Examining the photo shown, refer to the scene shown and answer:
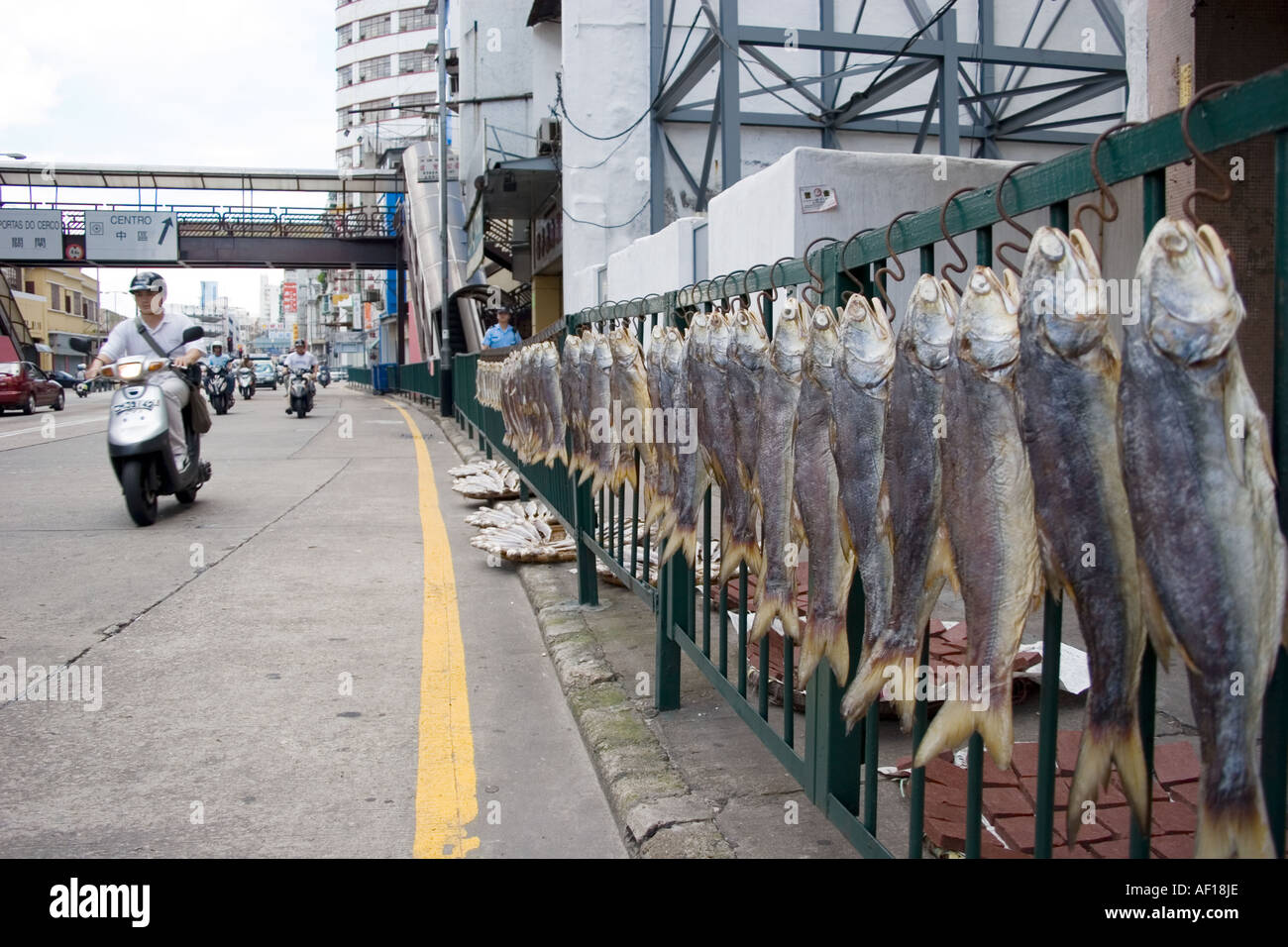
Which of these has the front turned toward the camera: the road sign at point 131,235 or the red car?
the road sign

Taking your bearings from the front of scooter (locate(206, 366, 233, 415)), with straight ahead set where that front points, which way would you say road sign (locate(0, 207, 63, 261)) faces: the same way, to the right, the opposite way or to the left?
the same way

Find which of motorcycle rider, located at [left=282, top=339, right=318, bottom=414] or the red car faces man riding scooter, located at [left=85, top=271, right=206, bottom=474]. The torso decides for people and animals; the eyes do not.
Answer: the motorcycle rider

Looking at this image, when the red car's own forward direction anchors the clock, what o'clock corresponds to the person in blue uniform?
The person in blue uniform is roughly at 4 o'clock from the red car.

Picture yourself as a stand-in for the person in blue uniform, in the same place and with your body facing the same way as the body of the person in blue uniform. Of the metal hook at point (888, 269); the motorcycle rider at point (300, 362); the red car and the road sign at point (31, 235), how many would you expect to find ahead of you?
1

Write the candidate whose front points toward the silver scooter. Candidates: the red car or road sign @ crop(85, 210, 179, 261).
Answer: the road sign

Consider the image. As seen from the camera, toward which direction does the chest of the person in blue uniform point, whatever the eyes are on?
toward the camera

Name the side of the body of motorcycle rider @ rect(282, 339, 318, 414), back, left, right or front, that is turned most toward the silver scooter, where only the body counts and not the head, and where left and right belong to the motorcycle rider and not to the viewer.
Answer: front

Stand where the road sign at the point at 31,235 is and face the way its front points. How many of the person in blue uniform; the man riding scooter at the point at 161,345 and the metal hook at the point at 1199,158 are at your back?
0

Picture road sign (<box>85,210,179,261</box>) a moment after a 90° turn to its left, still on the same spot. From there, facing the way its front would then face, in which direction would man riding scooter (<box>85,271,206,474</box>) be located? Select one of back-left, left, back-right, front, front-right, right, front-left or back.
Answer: right

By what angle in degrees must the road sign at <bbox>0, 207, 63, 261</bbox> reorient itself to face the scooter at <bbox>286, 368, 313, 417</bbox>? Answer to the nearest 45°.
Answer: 0° — it already faces it

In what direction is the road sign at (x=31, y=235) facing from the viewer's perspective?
toward the camera

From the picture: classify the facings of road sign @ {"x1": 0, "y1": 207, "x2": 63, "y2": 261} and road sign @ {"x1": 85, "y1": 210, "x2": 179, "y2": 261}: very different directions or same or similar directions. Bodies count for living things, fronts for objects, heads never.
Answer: same or similar directions

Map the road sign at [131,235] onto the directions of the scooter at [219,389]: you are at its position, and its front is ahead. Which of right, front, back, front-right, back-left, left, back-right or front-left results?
back

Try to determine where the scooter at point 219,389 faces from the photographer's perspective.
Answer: facing the viewer

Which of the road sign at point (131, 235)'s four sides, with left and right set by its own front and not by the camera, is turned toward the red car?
front
